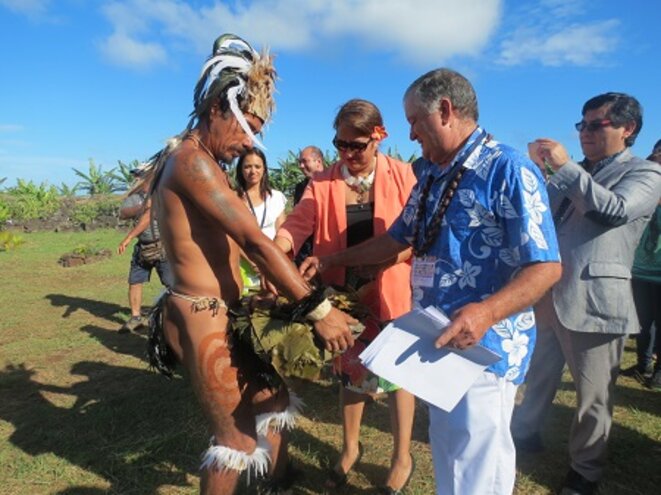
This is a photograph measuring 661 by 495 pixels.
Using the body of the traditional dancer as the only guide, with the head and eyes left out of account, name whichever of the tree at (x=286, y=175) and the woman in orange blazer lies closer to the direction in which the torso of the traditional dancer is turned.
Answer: the woman in orange blazer

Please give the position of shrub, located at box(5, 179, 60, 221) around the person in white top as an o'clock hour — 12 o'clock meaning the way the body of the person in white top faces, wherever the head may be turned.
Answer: The shrub is roughly at 5 o'clock from the person in white top.

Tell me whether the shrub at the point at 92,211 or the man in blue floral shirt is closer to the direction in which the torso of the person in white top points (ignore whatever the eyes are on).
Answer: the man in blue floral shirt

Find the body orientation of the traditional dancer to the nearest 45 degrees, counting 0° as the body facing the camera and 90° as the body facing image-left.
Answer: approximately 270°

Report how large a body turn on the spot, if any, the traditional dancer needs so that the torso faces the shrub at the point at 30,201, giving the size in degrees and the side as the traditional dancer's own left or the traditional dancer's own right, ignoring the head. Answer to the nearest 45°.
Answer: approximately 135° to the traditional dancer's own left

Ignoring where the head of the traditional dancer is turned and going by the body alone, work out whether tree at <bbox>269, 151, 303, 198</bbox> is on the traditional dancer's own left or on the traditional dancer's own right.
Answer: on the traditional dancer's own left

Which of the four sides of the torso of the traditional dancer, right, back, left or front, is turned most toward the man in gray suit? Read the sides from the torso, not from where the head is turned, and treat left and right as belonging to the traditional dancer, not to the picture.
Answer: front

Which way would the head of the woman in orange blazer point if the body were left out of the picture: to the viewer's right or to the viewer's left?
to the viewer's left

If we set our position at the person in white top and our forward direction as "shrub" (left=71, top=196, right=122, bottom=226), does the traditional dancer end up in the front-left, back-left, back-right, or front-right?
back-left

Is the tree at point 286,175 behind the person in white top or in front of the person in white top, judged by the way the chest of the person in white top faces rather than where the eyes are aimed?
behind

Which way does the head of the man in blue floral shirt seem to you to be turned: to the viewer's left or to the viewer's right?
to the viewer's left

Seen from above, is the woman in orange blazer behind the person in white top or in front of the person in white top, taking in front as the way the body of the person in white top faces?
in front

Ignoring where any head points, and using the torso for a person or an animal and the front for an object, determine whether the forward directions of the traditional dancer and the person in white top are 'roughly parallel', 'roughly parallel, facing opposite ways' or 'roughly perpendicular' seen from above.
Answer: roughly perpendicular

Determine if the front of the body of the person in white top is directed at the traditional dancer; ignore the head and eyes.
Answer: yes
